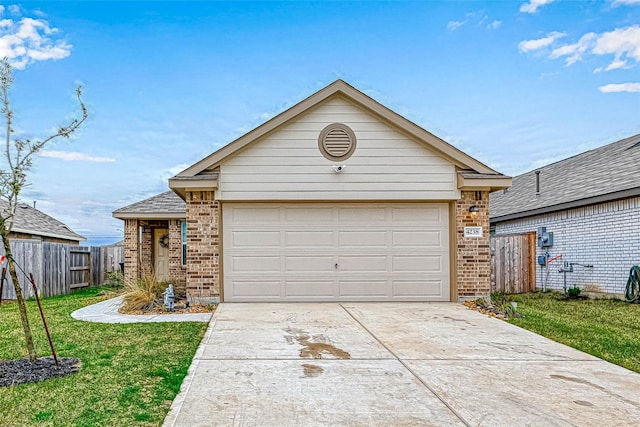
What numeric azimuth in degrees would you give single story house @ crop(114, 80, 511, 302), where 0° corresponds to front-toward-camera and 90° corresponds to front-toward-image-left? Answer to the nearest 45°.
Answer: approximately 0°

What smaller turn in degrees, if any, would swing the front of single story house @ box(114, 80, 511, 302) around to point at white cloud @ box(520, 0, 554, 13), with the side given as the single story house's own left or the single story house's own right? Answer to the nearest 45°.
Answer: approximately 135° to the single story house's own left

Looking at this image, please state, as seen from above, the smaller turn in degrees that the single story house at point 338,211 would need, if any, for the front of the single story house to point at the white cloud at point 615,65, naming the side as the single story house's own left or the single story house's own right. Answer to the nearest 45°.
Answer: approximately 135° to the single story house's own left

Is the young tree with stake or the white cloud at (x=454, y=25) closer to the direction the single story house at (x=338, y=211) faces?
the young tree with stake

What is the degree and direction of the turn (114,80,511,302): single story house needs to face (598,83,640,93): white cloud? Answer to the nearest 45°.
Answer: approximately 135° to its left
